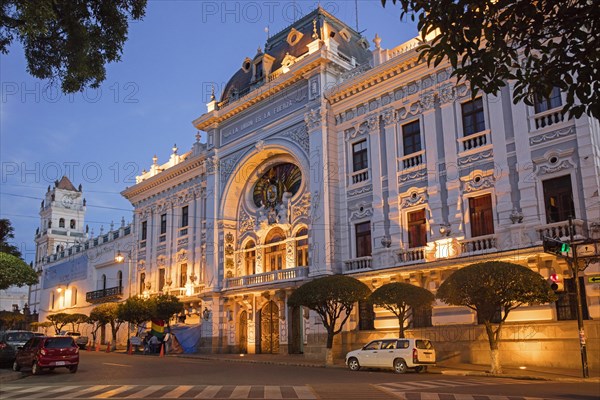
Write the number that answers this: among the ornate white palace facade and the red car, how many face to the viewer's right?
0

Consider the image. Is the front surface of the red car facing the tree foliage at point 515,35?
no

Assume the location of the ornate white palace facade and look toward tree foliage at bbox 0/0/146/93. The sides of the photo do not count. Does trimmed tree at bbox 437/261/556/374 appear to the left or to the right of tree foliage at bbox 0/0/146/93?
left

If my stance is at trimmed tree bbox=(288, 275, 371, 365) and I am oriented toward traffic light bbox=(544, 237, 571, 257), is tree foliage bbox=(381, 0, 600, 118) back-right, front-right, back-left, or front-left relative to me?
front-right

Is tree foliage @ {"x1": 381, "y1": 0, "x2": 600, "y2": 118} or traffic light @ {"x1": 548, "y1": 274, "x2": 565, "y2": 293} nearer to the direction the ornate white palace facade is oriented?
the tree foliage

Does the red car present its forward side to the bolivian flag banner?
no

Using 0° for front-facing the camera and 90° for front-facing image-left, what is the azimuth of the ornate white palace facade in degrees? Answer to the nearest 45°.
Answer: approximately 45°

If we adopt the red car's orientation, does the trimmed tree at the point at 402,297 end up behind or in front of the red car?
behind

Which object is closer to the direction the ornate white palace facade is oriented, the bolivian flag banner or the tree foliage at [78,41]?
the tree foliage
